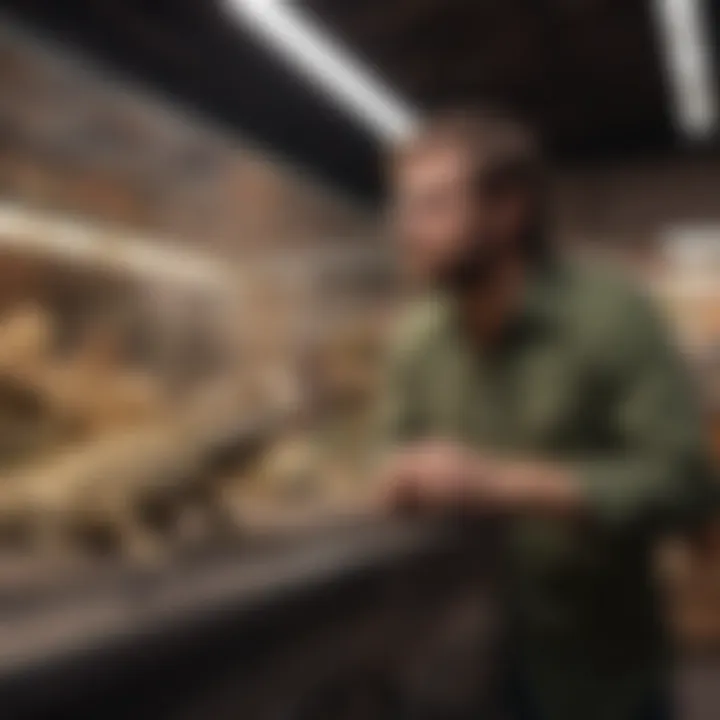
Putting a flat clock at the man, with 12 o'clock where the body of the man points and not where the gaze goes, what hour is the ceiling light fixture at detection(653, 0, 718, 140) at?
The ceiling light fixture is roughly at 5 o'clock from the man.

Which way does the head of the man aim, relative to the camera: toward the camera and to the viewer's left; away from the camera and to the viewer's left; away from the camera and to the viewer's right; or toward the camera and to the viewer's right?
toward the camera and to the viewer's left

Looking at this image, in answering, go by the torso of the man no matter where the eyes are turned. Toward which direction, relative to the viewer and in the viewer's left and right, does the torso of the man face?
facing the viewer and to the left of the viewer

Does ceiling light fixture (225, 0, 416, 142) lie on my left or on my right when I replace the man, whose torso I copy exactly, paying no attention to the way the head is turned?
on my right
